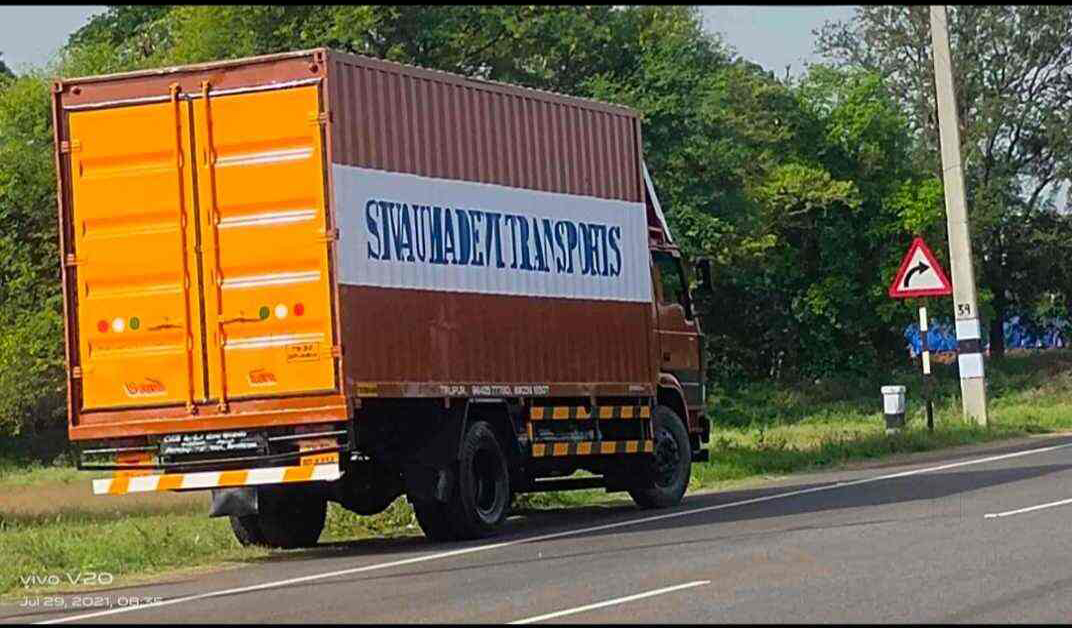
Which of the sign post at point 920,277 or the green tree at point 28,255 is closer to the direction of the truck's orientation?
the sign post

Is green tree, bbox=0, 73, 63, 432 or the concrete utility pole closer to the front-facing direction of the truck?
the concrete utility pole

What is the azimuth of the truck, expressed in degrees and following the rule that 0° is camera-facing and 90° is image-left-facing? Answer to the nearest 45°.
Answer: approximately 225°

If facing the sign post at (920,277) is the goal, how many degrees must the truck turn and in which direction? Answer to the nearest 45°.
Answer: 0° — it already faces it

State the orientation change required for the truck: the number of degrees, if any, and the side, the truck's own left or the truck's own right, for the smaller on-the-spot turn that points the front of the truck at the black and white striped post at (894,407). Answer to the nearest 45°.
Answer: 0° — it already faces it

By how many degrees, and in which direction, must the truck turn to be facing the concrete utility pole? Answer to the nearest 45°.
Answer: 0° — it already faces it
